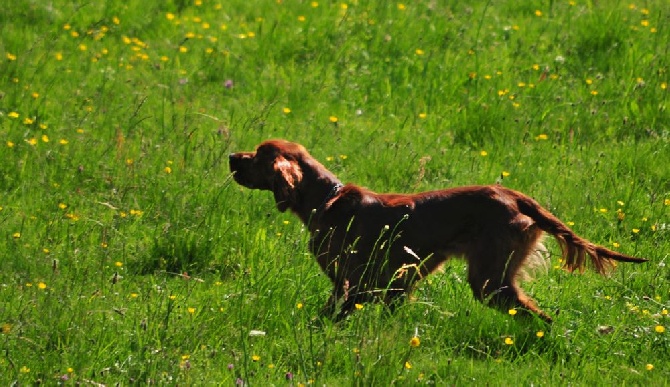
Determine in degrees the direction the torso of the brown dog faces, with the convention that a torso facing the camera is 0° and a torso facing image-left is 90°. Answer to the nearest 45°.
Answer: approximately 90°
